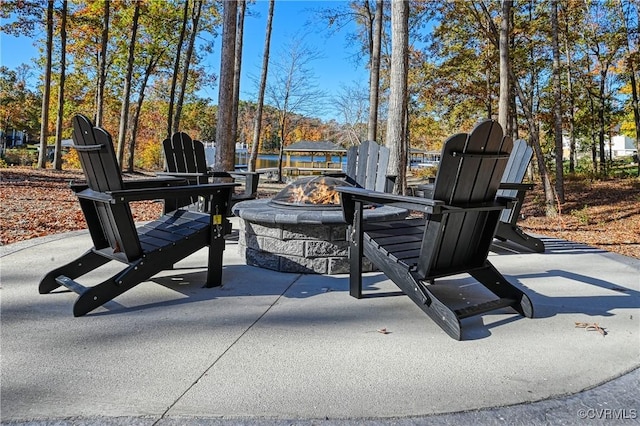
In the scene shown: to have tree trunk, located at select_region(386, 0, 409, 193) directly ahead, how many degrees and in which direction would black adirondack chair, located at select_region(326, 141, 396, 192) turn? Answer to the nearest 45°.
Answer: approximately 135° to its right

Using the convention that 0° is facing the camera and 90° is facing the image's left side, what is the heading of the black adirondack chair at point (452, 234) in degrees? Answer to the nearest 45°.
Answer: approximately 135°

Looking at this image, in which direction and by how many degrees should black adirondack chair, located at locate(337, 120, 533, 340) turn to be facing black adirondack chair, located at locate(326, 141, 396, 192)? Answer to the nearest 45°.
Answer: approximately 45° to its right

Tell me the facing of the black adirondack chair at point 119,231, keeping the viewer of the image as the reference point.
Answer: facing away from the viewer and to the right of the viewer

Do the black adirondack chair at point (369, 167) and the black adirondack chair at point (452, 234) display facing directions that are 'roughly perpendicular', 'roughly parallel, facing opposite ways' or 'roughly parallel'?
roughly perpendicular

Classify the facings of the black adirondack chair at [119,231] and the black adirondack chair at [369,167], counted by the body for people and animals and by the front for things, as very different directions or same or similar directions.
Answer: very different directions
